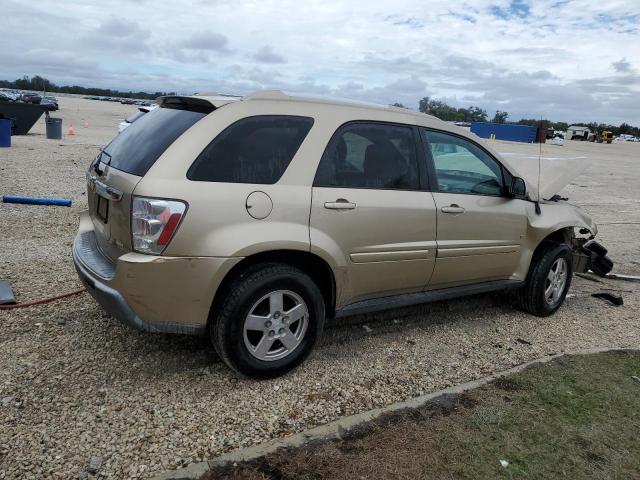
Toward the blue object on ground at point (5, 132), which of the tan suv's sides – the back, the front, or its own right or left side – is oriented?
left

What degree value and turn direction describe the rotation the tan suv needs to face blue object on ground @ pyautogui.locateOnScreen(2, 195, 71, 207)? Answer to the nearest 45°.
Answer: approximately 90° to its left

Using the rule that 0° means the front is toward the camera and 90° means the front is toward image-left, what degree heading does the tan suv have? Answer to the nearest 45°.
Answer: approximately 225°
